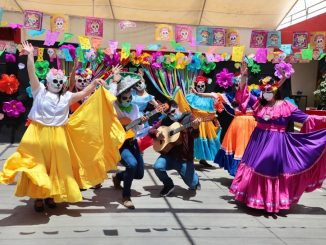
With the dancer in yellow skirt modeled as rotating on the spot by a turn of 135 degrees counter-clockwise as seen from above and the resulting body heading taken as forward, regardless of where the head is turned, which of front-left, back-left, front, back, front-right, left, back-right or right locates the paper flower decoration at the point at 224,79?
front

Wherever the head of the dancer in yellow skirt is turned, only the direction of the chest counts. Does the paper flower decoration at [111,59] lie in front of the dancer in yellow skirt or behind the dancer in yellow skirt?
behind

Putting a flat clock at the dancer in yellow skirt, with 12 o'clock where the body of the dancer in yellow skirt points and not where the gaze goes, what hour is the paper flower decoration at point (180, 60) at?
The paper flower decoration is roughly at 7 o'clock from the dancer in yellow skirt.

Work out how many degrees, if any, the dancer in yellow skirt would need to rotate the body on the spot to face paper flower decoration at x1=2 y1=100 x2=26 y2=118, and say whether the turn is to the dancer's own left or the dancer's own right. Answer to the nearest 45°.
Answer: approximately 180°

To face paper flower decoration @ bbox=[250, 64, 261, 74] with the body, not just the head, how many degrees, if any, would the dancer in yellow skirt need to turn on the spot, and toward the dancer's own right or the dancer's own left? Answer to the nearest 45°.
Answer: approximately 135° to the dancer's own left

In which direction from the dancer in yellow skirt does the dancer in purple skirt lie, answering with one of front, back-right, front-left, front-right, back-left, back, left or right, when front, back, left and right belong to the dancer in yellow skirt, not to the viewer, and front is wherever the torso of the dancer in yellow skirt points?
left

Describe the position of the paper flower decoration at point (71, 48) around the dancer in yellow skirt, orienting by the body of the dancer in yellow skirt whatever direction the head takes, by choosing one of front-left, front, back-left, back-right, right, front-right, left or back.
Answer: back

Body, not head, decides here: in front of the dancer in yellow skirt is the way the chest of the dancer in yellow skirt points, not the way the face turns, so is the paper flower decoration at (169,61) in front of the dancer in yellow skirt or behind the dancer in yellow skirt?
behind

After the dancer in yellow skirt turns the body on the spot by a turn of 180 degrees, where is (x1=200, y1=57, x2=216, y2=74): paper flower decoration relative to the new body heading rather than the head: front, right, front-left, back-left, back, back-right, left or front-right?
front-right

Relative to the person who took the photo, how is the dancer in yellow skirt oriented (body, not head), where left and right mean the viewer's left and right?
facing the viewer

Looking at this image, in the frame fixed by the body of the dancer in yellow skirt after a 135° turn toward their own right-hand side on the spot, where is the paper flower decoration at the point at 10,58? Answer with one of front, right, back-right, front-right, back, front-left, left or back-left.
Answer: front-right

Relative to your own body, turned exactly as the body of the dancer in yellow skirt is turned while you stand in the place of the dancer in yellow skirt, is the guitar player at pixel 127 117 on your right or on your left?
on your left

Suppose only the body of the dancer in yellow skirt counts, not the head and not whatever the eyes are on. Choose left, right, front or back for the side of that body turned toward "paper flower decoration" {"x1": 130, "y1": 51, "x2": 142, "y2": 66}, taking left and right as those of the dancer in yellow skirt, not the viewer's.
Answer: back

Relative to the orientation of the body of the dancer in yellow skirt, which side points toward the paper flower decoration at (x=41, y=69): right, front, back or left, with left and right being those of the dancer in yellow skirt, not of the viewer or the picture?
back
